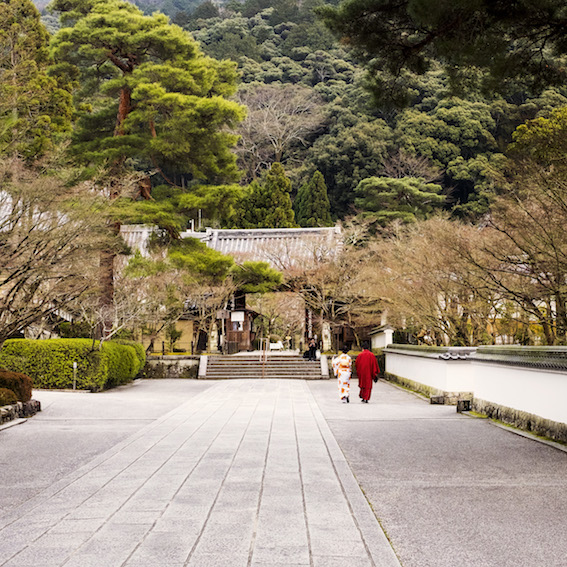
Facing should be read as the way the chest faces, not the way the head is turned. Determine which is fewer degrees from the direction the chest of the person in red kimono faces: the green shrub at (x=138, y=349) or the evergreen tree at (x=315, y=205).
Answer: the evergreen tree

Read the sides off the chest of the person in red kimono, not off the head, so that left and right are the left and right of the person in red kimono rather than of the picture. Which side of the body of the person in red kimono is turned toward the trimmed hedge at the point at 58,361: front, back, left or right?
left

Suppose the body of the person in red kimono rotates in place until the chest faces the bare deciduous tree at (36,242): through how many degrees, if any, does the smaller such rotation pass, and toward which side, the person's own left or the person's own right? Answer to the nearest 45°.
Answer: approximately 90° to the person's own left

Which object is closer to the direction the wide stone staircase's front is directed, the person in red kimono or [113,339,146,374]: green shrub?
the person in red kimono

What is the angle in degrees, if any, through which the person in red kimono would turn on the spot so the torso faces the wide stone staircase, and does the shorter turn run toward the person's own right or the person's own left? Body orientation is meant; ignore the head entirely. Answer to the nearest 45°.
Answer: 0° — they already face it

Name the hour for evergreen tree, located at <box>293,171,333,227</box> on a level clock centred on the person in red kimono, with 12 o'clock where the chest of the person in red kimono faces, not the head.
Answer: The evergreen tree is roughly at 12 o'clock from the person in red kimono.

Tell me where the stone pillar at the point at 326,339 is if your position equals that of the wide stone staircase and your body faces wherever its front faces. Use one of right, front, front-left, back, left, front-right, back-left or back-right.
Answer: back-left

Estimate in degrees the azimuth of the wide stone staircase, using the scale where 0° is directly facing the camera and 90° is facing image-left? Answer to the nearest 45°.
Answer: approximately 0°

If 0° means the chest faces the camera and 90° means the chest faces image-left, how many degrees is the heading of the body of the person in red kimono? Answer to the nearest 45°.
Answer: approximately 180°

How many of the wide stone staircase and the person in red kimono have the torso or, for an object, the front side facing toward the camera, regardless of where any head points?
1

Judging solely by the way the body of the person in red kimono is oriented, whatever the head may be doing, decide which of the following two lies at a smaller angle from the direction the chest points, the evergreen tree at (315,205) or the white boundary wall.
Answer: the evergreen tree

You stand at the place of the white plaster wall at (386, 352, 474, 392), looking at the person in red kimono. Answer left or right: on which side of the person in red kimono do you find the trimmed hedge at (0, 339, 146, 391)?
right

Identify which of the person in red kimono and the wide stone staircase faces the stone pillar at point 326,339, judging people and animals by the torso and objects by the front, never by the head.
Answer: the person in red kimono
